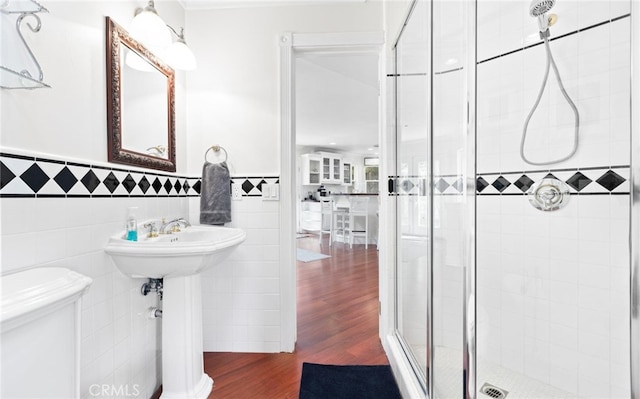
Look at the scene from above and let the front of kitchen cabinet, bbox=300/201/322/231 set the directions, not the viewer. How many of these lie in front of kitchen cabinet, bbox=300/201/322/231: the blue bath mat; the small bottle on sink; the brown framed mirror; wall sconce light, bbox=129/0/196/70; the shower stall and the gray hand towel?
6

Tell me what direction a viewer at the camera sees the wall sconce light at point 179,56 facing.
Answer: facing the viewer and to the right of the viewer

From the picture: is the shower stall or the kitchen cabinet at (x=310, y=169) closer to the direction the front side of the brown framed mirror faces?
the shower stall

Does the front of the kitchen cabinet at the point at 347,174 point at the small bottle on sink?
yes

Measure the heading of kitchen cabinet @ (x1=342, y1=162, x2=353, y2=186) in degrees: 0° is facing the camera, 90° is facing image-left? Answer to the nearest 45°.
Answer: approximately 0°

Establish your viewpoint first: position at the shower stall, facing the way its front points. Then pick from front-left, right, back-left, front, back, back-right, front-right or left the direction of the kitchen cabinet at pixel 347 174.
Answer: right

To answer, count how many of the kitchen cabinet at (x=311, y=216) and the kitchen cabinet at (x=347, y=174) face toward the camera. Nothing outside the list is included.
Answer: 2

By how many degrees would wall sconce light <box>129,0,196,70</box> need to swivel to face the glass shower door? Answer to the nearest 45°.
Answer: approximately 45° to its left

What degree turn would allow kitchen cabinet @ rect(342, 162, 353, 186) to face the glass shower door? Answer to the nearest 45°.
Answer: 0° — it already faces it

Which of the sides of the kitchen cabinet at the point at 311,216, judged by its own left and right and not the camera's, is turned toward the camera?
front

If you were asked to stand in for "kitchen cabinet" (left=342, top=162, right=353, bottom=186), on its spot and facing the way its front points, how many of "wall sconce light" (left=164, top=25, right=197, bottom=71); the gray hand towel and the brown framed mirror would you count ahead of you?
3

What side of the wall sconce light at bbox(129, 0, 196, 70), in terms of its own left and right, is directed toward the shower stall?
front

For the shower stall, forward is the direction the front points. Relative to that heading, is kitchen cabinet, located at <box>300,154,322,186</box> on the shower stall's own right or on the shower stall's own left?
on the shower stall's own right

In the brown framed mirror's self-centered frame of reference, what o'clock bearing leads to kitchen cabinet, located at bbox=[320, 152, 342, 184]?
The kitchen cabinet is roughly at 9 o'clock from the brown framed mirror.

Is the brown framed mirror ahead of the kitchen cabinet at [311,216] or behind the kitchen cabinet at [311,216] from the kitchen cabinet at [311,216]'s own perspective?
ahead

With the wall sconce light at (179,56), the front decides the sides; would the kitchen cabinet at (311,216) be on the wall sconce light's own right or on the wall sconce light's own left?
on the wall sconce light's own left

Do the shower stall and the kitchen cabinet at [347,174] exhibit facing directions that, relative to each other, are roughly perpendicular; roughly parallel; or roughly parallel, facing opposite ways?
roughly perpendicular
